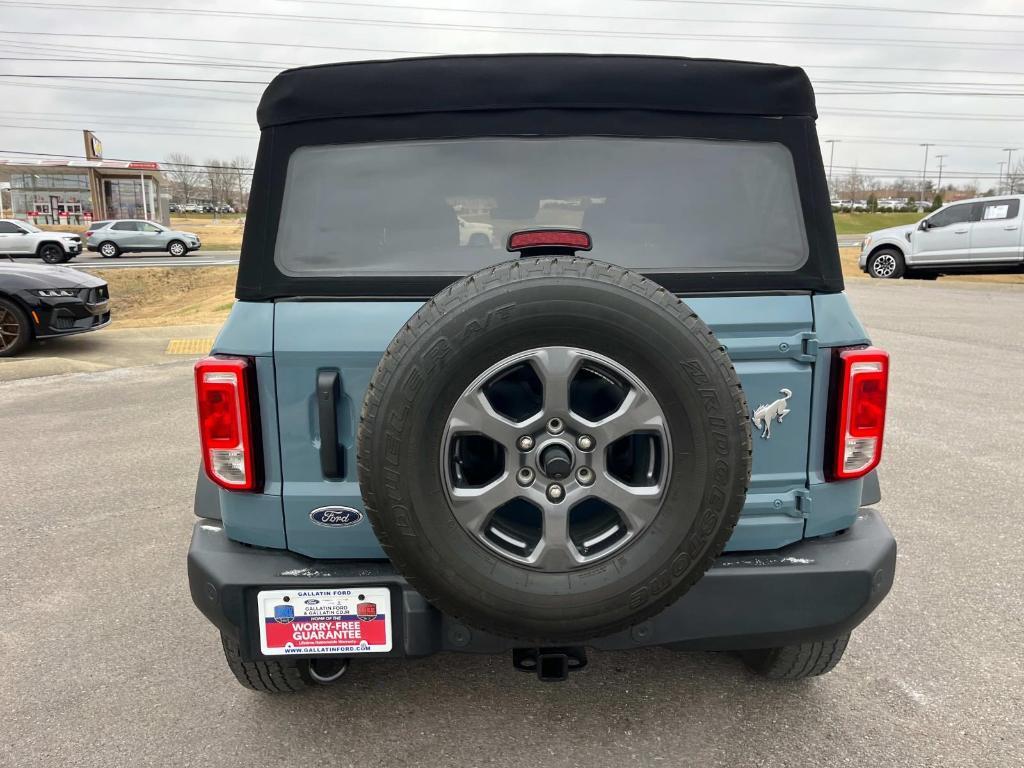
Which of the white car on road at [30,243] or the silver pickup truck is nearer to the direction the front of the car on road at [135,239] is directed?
the silver pickup truck

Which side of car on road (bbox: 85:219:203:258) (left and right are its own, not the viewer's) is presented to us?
right

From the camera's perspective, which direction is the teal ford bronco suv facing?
away from the camera

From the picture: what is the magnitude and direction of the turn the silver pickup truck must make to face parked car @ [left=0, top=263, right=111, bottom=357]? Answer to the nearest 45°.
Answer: approximately 45° to its left

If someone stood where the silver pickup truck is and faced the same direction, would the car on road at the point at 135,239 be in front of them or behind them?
in front

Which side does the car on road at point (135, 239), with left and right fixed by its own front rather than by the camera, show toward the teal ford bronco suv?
right

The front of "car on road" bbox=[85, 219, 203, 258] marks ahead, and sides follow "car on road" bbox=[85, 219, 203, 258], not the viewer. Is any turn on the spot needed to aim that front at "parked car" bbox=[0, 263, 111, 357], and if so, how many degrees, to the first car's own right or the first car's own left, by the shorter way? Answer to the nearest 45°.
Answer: approximately 90° to the first car's own right

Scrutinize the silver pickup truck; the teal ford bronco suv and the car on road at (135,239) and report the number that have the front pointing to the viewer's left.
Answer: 1

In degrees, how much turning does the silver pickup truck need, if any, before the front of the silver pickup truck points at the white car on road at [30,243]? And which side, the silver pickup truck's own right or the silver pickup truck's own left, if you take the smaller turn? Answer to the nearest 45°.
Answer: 0° — it already faces it

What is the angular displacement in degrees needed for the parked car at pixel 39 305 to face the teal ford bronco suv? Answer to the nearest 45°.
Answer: approximately 45° to its right

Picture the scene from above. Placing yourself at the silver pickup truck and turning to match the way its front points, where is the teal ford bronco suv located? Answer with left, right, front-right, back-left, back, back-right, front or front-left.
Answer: left

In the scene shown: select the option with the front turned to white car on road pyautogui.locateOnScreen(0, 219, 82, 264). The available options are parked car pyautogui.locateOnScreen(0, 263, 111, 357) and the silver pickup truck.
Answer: the silver pickup truck

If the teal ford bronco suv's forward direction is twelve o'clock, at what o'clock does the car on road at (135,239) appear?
The car on road is roughly at 11 o'clock from the teal ford bronco suv.

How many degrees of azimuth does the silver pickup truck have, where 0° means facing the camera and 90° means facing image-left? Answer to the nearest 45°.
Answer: approximately 90°

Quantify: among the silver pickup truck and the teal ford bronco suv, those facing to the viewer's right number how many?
0
